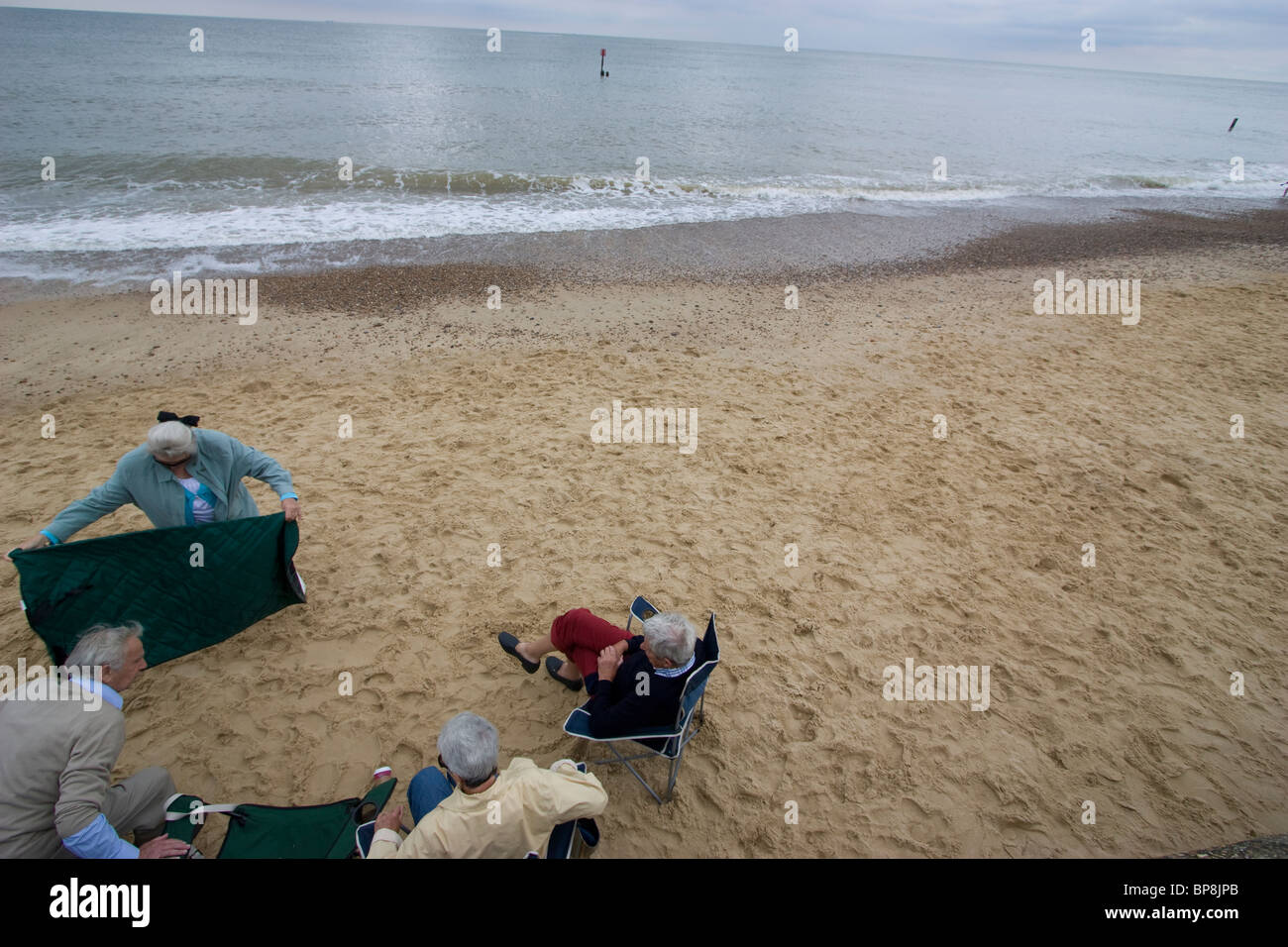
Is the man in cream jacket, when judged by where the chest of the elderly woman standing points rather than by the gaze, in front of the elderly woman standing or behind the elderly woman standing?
in front

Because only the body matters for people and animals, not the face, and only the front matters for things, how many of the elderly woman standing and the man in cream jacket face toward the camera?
1

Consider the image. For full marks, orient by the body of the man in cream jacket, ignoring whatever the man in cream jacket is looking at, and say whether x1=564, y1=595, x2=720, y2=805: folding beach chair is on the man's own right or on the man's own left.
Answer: on the man's own right

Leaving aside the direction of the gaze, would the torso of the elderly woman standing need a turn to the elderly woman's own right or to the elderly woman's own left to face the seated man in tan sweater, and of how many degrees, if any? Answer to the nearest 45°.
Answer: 0° — they already face them

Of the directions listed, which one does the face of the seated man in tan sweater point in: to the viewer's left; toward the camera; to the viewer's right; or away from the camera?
to the viewer's right

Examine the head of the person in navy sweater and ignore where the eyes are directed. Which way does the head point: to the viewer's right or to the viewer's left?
to the viewer's left

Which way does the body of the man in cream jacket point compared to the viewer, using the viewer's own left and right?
facing away from the viewer and to the left of the viewer

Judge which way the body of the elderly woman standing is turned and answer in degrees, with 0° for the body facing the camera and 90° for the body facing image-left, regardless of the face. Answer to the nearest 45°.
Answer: approximately 0°
